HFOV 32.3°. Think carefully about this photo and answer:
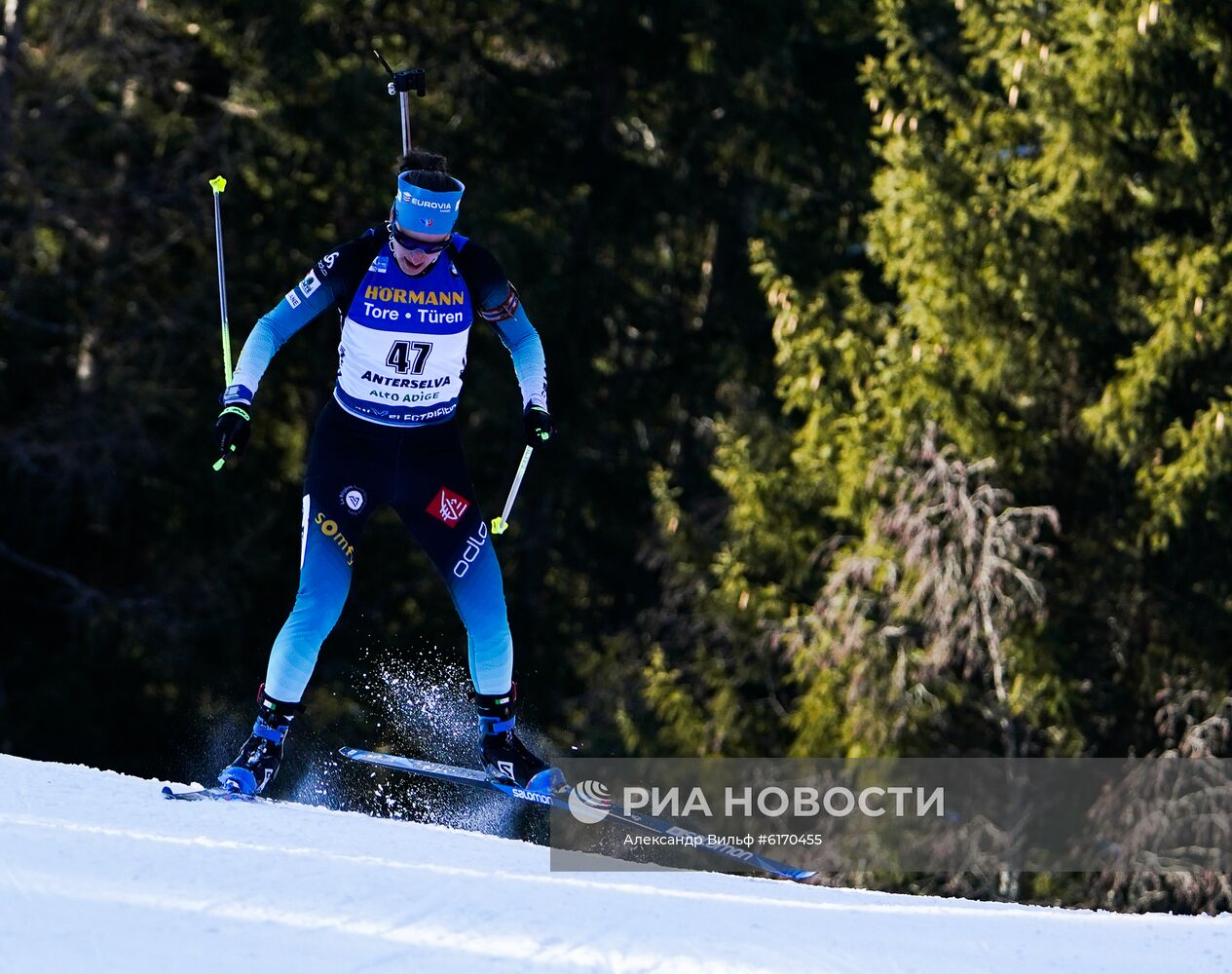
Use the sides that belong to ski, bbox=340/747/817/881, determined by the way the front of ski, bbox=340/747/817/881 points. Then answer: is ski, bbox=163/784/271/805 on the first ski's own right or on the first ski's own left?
on the first ski's own right

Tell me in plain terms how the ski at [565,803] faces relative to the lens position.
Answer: facing the viewer and to the right of the viewer

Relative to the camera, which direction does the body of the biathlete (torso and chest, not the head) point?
toward the camera
